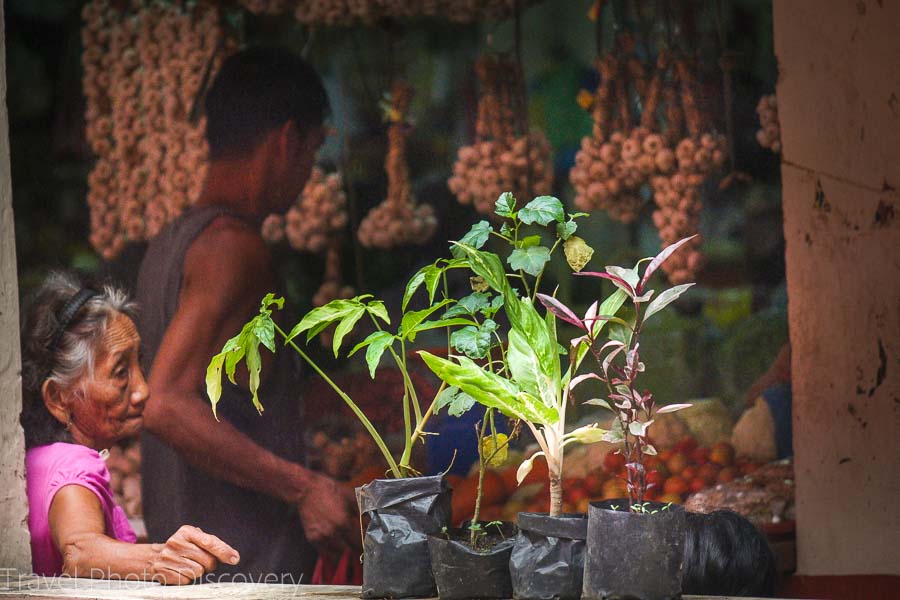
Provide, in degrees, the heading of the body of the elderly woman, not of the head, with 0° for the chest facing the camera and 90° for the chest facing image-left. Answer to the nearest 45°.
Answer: approximately 270°

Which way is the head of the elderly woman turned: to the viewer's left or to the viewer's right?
to the viewer's right

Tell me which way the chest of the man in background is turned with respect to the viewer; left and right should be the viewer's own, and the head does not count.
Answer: facing away from the viewer and to the right of the viewer

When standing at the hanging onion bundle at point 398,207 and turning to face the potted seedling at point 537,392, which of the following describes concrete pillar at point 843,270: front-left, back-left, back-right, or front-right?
front-left

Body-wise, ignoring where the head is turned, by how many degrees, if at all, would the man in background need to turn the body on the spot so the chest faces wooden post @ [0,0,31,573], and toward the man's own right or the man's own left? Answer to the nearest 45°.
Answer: approximately 135° to the man's own left

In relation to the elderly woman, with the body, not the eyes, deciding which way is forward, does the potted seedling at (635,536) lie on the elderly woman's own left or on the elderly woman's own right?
on the elderly woman's own right

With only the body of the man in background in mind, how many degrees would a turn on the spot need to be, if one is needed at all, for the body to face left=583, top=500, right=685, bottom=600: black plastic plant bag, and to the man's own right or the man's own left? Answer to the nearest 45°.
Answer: approximately 90° to the man's own right

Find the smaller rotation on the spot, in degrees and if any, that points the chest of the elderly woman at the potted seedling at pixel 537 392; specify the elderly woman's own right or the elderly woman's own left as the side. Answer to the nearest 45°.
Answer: approximately 45° to the elderly woman's own right

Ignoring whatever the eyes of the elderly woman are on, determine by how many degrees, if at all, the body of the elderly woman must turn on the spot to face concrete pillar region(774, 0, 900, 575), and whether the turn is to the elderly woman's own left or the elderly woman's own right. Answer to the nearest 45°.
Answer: approximately 45° to the elderly woman's own right

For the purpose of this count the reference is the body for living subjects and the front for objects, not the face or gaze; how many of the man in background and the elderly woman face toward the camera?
0

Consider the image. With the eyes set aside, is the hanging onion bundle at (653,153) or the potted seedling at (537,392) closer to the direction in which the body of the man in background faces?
the hanging onion bundle
